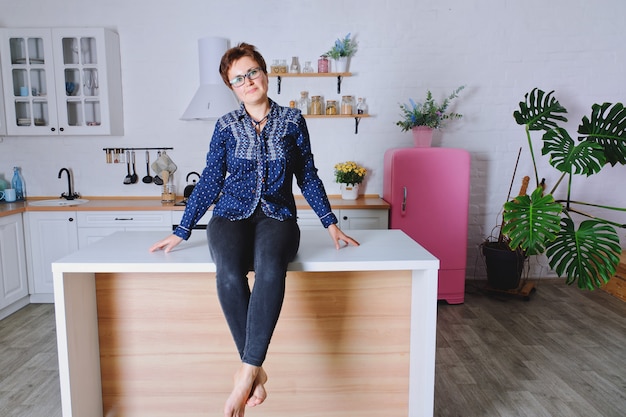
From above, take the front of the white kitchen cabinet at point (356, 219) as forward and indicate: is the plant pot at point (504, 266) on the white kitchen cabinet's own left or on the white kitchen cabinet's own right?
on the white kitchen cabinet's own left

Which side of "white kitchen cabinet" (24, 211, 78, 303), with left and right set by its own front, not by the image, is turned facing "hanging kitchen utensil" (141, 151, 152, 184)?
left

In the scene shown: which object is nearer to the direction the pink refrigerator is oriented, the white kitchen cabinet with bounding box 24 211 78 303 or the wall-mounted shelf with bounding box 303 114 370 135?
the white kitchen cabinet

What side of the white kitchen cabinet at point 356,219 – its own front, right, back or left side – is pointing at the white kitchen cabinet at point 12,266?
right

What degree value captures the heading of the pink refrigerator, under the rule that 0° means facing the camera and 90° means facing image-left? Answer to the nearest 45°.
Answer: approximately 0°

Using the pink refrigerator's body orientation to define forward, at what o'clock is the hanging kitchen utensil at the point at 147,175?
The hanging kitchen utensil is roughly at 3 o'clock from the pink refrigerator.

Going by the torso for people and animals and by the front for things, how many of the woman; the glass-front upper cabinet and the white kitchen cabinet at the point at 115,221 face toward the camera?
3
